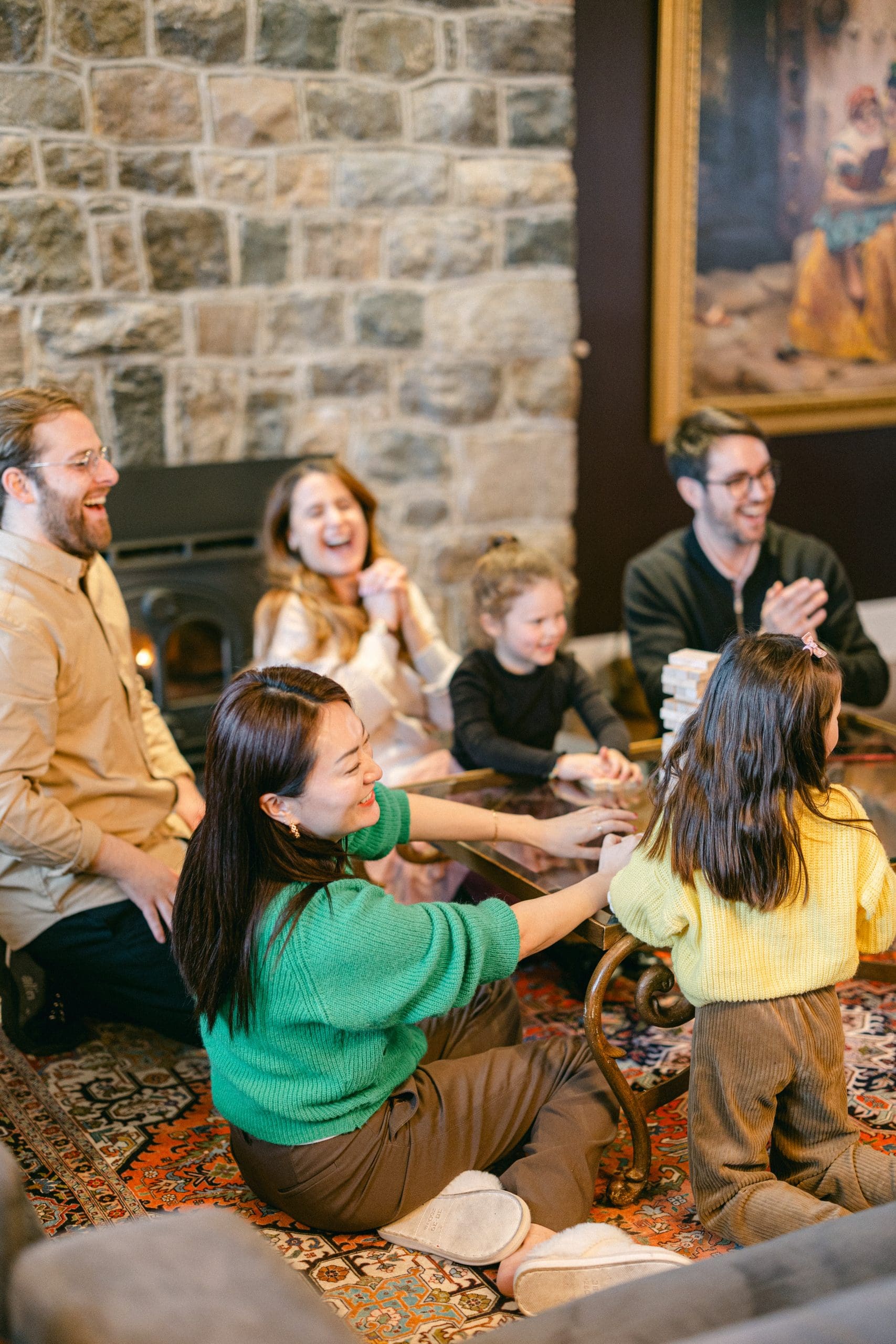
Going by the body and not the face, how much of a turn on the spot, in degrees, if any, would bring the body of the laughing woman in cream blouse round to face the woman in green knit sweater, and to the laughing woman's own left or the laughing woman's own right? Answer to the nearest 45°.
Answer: approximately 45° to the laughing woman's own right

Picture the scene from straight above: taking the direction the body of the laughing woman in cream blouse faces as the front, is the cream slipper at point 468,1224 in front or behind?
in front

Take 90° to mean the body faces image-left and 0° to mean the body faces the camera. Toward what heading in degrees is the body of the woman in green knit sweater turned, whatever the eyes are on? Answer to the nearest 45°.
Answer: approximately 270°

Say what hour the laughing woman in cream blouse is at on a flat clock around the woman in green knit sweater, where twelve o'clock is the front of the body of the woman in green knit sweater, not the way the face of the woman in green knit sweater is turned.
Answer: The laughing woman in cream blouse is roughly at 9 o'clock from the woman in green knit sweater.

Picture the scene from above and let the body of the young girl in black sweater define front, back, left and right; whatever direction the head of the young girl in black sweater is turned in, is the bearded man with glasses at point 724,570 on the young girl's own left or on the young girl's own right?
on the young girl's own left

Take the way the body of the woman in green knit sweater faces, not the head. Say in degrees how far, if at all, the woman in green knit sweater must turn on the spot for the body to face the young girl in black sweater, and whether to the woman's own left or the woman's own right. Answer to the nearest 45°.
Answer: approximately 90° to the woman's own left

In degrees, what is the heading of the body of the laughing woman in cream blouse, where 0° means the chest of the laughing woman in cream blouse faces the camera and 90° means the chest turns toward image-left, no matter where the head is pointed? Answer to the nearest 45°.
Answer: approximately 315°

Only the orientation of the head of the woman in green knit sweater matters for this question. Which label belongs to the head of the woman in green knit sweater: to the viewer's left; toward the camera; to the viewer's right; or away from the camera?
to the viewer's right
